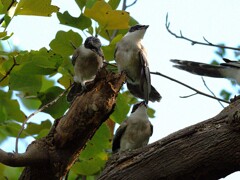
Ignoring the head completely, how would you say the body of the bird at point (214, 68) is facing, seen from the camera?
to the viewer's right

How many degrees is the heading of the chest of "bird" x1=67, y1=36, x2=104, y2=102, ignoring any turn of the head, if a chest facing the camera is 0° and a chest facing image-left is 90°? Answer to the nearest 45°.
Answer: approximately 315°

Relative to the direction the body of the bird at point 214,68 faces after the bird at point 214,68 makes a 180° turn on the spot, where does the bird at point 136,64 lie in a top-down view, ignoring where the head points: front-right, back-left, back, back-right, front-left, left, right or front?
front

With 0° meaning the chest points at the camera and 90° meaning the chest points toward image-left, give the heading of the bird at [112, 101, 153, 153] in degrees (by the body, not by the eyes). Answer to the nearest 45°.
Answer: approximately 315°

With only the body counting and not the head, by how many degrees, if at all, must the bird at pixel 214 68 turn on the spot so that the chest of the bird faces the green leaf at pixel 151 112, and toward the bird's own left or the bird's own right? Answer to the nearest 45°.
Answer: approximately 180°

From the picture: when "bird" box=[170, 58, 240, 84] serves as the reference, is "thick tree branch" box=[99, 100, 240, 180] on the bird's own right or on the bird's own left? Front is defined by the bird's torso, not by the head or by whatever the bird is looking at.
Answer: on the bird's own right
